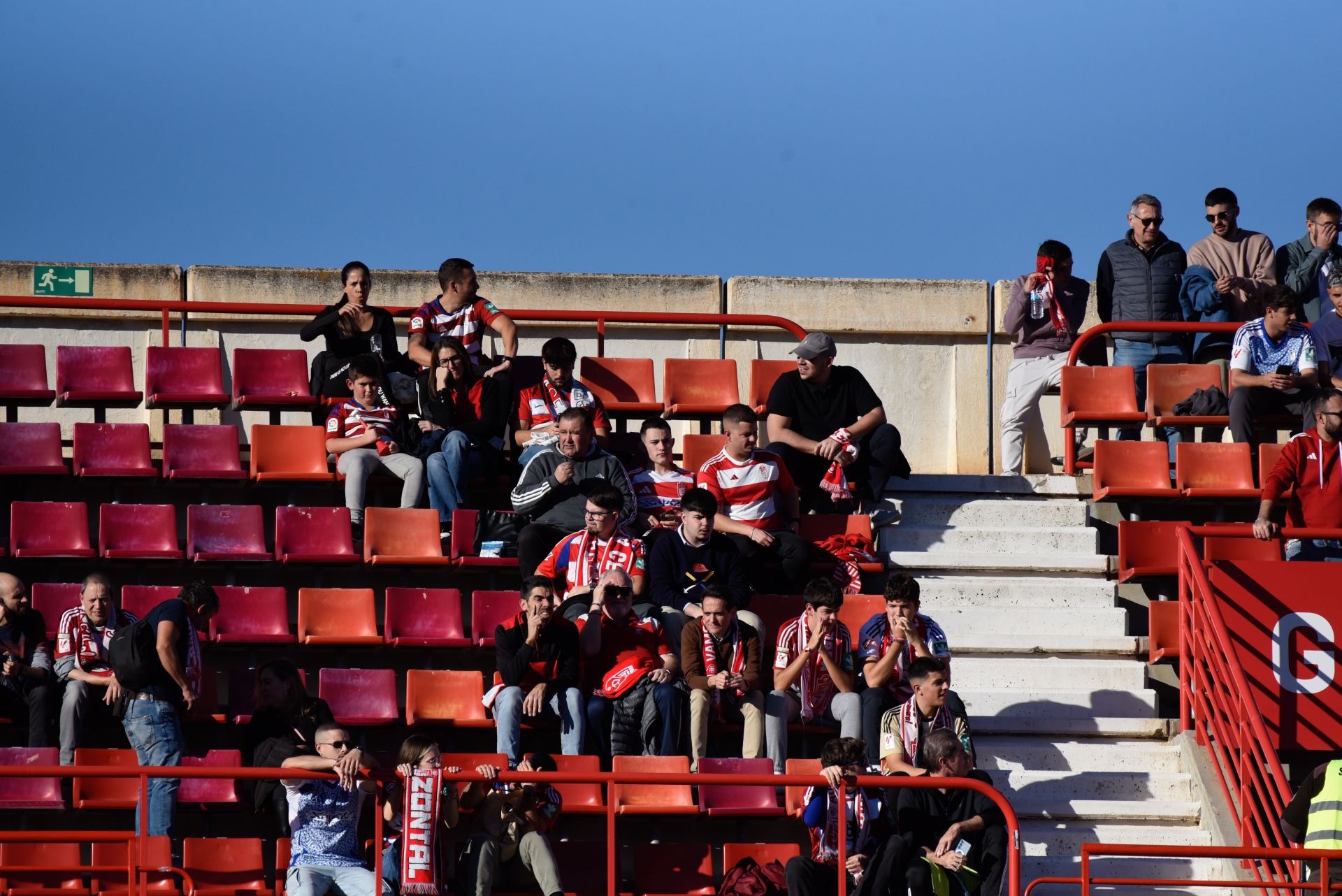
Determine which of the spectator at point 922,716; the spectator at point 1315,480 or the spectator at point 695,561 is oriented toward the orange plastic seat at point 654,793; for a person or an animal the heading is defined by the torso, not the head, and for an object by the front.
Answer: the spectator at point 695,561

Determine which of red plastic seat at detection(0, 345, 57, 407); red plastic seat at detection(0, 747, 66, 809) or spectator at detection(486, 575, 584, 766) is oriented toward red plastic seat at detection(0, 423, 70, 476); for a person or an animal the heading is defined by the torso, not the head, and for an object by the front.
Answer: red plastic seat at detection(0, 345, 57, 407)

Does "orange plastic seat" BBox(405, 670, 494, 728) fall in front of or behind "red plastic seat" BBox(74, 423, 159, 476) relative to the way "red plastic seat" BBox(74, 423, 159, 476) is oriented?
in front

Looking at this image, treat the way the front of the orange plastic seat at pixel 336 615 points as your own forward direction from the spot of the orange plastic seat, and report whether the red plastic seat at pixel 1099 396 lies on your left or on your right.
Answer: on your left

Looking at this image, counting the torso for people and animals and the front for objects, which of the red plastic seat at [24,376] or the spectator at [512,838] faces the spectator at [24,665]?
the red plastic seat

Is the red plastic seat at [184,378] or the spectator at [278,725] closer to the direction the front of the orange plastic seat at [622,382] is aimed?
the spectator

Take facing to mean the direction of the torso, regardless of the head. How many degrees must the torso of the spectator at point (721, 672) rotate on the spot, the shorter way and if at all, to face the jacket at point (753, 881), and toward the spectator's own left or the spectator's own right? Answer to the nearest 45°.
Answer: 0° — they already face it

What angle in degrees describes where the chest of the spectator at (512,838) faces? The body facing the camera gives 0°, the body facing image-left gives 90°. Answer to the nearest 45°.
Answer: approximately 0°

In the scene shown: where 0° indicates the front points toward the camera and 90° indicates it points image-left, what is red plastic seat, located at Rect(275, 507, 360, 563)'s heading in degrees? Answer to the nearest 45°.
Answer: approximately 0°

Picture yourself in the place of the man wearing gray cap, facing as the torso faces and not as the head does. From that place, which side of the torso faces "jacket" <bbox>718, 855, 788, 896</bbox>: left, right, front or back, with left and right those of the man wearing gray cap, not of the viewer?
front

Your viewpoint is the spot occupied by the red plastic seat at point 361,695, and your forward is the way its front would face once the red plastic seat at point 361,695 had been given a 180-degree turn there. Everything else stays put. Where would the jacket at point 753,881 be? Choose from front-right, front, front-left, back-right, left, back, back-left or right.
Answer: back-right

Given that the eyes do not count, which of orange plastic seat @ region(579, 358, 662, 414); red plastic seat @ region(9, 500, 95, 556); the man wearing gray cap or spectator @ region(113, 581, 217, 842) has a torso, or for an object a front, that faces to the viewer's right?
the spectator
